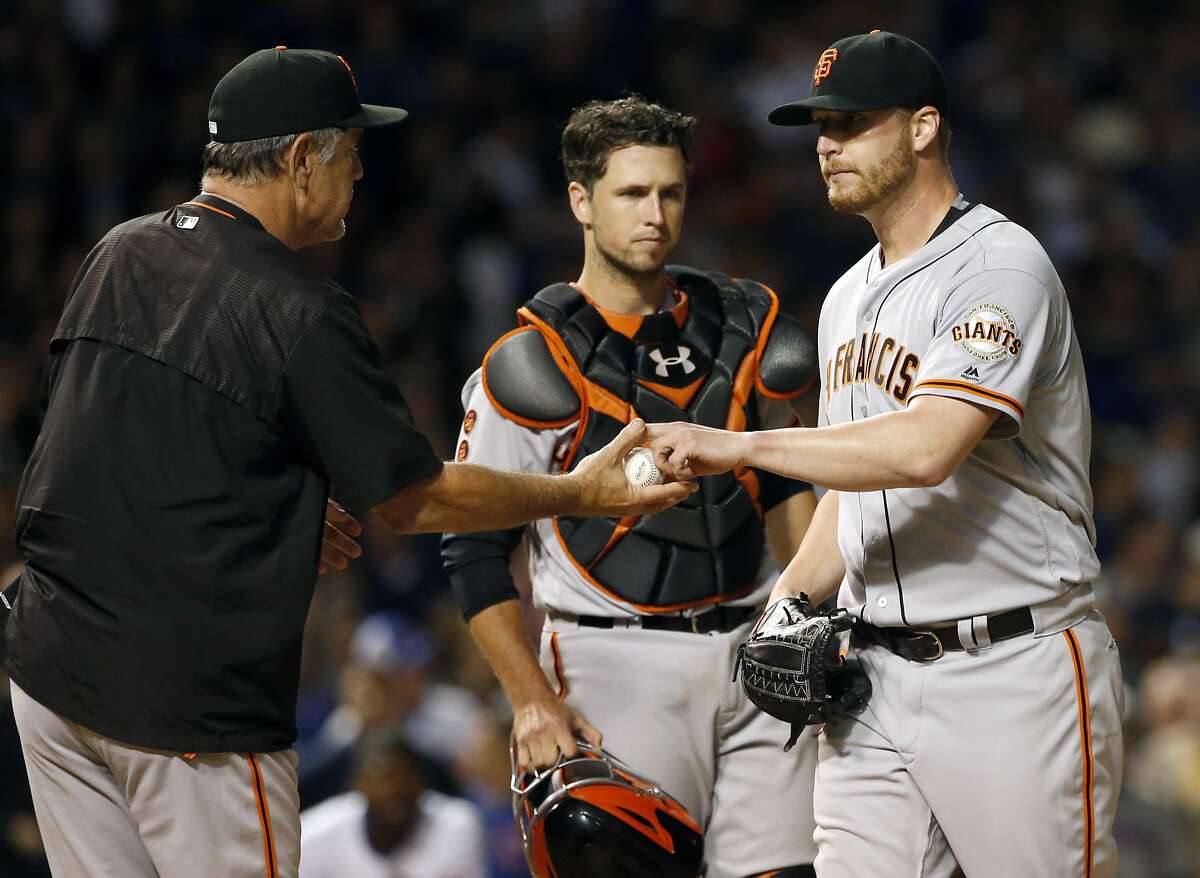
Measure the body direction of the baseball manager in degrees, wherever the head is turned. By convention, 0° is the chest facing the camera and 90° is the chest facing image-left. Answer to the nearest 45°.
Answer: approximately 225°

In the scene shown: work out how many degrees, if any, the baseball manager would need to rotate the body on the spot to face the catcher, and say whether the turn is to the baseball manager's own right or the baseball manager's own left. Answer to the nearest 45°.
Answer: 0° — they already face them
